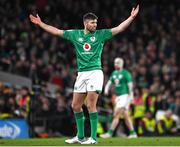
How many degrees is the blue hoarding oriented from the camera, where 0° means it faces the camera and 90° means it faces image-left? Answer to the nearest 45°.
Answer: approximately 0°

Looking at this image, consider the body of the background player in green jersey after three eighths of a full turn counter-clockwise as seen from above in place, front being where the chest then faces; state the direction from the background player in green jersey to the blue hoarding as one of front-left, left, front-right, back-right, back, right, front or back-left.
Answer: back

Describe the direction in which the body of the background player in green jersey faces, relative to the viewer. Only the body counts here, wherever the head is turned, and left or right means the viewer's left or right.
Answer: facing the viewer and to the left of the viewer

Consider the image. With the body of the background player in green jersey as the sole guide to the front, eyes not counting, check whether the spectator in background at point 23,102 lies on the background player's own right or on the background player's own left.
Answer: on the background player's own right
